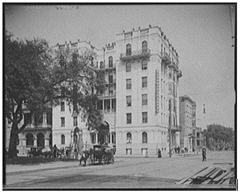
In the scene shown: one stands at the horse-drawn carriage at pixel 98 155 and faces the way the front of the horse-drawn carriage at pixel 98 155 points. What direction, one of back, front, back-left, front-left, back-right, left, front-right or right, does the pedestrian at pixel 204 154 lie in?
back

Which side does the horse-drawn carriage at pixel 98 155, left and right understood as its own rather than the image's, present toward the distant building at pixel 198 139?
back

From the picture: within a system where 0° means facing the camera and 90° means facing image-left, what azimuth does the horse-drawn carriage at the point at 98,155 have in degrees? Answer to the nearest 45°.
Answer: approximately 90°
